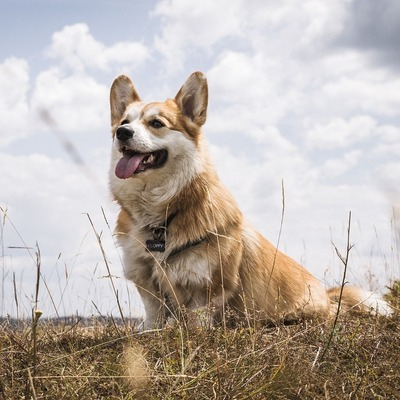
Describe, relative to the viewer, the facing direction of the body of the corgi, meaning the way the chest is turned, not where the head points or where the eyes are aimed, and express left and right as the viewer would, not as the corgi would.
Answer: facing the viewer and to the left of the viewer
